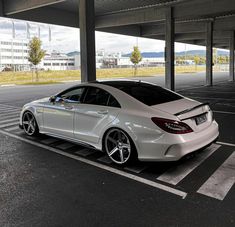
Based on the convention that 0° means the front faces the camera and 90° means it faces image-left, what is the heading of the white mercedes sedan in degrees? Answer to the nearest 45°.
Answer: approximately 135°

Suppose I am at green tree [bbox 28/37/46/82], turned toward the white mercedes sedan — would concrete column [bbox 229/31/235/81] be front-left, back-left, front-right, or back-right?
front-left

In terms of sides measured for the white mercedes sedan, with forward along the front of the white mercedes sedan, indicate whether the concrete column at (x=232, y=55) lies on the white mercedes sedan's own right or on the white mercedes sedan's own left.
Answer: on the white mercedes sedan's own right

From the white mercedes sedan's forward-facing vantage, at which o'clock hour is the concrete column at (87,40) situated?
The concrete column is roughly at 1 o'clock from the white mercedes sedan.

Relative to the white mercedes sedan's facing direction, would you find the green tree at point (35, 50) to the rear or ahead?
ahead

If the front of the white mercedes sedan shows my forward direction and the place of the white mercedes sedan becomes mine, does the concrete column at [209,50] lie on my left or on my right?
on my right
